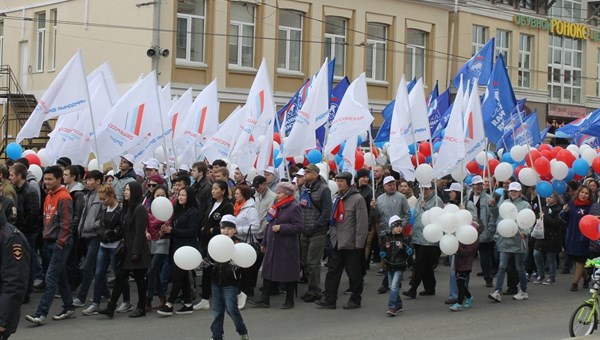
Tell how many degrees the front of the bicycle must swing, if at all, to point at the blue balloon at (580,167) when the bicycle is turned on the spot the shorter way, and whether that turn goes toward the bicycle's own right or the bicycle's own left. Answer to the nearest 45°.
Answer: approximately 135° to the bicycle's own right

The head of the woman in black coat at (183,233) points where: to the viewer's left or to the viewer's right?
to the viewer's left

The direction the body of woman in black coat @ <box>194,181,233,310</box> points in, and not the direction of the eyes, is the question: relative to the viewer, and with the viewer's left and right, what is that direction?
facing the viewer and to the left of the viewer

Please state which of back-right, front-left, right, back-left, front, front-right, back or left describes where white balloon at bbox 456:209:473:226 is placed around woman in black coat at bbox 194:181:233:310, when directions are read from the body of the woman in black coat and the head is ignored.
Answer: back-left

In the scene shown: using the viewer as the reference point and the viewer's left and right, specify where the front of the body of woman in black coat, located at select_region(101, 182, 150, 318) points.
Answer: facing to the left of the viewer

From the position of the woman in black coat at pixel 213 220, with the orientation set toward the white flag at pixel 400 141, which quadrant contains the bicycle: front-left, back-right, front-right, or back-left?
front-right

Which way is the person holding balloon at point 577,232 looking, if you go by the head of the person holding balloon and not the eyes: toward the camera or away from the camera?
toward the camera

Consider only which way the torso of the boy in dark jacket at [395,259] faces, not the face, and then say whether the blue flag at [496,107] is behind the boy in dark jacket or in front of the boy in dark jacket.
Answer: behind

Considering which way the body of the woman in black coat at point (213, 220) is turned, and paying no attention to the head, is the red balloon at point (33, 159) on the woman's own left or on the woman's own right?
on the woman's own right

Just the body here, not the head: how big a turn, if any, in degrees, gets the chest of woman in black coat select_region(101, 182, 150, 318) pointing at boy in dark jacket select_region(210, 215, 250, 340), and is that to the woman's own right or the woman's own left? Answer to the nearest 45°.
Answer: approximately 135° to the woman's own left

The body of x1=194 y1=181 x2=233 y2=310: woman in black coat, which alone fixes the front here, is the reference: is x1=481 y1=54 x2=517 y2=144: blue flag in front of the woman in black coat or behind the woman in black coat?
behind
